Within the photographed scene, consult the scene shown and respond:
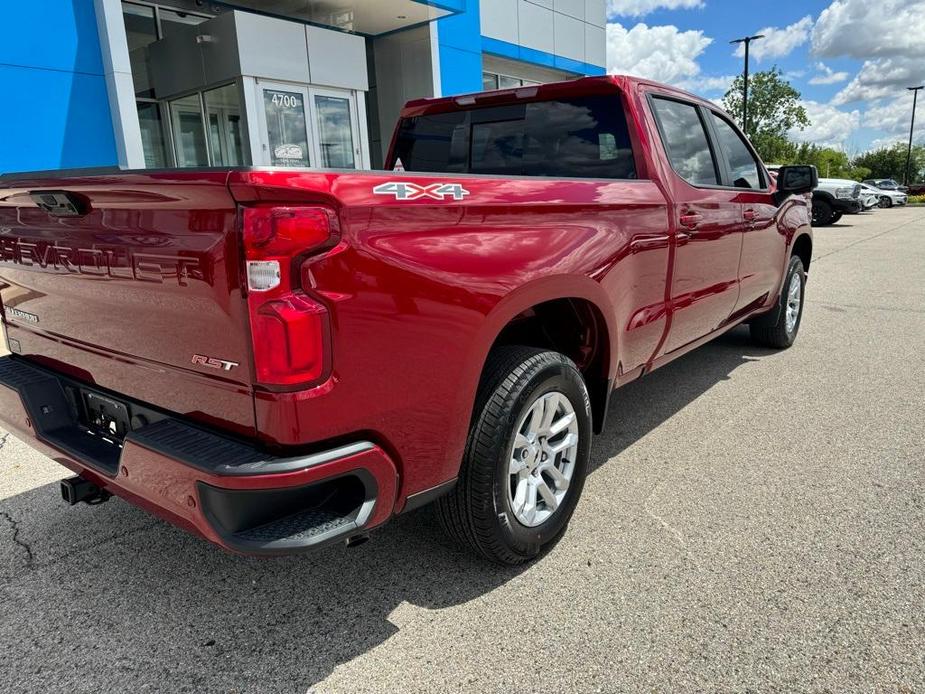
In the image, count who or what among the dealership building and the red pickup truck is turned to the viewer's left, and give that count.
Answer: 0

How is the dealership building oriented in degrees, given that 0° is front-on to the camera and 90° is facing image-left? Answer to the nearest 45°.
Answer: approximately 315°

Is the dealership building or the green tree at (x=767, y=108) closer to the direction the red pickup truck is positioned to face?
the green tree

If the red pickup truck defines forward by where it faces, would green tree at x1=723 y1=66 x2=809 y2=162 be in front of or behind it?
in front

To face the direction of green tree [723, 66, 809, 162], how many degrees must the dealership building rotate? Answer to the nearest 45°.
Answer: approximately 90° to its left

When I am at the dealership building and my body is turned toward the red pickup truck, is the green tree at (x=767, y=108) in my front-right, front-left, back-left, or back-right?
back-left

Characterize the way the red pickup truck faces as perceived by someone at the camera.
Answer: facing away from the viewer and to the right of the viewer

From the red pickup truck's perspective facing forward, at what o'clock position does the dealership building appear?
The dealership building is roughly at 10 o'clock from the red pickup truck.

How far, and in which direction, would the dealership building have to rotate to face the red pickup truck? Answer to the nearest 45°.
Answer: approximately 45° to its right
